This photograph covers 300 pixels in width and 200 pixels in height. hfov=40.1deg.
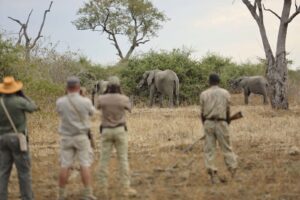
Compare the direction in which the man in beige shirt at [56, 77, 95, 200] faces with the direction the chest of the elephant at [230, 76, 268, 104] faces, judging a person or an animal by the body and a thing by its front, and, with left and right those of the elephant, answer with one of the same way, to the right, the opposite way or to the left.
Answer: to the right

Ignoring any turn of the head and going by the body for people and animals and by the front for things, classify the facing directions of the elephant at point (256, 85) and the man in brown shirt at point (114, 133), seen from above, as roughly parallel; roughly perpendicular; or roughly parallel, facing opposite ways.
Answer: roughly perpendicular

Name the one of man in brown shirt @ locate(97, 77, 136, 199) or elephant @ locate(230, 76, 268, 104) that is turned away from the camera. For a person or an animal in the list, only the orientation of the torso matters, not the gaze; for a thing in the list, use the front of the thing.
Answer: the man in brown shirt

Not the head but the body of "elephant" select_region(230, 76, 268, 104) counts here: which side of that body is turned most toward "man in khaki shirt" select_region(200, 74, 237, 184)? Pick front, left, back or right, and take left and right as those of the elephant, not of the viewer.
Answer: left

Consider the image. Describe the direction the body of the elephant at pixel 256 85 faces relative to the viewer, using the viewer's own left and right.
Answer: facing to the left of the viewer

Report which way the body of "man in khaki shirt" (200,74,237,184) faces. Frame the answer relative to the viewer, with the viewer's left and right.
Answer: facing away from the viewer

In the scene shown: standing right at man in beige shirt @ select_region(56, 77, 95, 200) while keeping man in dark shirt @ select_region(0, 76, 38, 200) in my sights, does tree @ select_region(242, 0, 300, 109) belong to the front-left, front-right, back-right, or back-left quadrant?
back-right

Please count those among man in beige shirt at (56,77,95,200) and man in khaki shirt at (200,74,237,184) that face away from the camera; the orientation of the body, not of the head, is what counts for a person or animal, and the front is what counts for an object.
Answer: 2

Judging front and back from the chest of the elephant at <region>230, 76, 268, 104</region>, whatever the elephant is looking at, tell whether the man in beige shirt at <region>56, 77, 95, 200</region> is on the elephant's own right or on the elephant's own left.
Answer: on the elephant's own left

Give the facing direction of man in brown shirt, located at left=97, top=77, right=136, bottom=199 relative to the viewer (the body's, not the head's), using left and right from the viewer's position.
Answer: facing away from the viewer

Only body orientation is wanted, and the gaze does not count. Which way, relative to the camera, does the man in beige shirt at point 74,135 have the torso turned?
away from the camera

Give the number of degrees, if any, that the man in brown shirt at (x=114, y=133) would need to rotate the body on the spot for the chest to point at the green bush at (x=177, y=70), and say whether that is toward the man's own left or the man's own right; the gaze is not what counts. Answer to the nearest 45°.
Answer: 0° — they already face it

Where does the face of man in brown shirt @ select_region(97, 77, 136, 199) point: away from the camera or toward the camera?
away from the camera

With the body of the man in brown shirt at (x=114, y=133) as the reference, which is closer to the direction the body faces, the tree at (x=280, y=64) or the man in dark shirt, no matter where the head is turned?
the tree

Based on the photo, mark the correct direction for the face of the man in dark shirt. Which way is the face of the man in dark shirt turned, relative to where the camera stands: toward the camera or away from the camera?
away from the camera

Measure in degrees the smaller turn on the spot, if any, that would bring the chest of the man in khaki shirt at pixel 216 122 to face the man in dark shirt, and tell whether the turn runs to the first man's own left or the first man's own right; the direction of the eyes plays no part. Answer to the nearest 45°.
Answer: approximately 135° to the first man's own left
